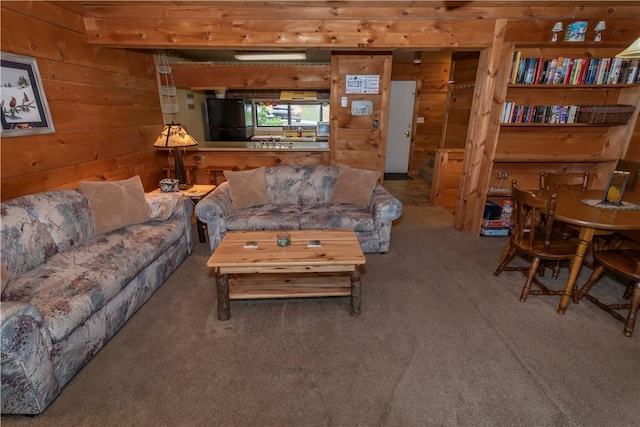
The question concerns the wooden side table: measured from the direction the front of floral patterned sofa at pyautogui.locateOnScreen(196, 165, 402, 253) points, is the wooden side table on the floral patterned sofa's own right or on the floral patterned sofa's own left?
on the floral patterned sofa's own right

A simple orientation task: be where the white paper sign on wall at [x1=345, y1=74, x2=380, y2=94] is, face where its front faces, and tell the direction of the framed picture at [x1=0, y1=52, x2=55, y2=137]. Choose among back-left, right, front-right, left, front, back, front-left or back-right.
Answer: front-right

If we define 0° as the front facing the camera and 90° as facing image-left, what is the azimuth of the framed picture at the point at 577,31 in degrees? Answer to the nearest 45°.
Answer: approximately 0°

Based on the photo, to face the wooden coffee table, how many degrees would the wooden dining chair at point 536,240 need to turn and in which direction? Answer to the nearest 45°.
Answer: approximately 180°

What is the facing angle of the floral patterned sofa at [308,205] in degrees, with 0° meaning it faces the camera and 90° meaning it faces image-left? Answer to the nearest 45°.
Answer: approximately 0°

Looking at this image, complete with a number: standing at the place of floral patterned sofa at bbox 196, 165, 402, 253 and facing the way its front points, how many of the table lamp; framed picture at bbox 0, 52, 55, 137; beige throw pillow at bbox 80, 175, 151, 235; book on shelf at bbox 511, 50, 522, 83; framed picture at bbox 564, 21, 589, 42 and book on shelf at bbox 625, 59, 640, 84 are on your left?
3

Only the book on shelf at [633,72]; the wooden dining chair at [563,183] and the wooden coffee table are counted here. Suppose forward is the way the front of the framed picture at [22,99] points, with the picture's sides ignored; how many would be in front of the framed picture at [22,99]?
3

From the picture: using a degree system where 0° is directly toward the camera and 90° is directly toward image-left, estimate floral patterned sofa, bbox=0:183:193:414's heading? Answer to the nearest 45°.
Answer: approximately 315°

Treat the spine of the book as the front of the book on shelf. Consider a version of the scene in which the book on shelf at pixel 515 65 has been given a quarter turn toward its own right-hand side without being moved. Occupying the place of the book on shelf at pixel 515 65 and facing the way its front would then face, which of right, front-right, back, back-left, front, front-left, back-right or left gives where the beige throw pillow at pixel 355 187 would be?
front-left

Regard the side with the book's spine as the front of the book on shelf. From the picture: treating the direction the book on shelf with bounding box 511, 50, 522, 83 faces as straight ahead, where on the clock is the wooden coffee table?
The wooden coffee table is roughly at 1 o'clock from the book on shelf.
